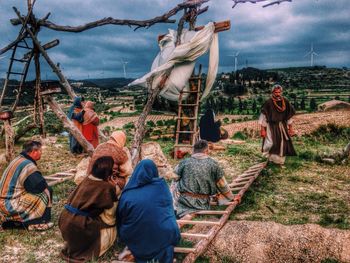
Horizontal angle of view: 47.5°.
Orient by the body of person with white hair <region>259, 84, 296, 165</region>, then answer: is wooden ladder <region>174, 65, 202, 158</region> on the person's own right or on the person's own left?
on the person's own right

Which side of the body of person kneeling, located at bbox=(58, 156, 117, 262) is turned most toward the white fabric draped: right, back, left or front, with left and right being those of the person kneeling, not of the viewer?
front

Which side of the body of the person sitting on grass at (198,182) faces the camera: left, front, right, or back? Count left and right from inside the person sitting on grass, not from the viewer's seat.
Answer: back

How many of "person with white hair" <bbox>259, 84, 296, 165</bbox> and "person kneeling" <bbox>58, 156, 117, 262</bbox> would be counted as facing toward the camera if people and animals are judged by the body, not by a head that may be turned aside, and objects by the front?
1

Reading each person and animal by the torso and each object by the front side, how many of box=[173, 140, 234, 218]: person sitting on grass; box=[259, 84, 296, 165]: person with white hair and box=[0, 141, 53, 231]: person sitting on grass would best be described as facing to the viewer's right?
1

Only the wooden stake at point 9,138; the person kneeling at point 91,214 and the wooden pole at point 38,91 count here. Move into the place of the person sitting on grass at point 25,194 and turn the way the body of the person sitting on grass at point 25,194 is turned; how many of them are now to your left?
2

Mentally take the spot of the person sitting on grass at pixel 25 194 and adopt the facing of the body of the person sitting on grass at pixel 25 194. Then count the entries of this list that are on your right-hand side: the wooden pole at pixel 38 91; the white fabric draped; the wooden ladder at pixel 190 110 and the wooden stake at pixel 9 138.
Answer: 0

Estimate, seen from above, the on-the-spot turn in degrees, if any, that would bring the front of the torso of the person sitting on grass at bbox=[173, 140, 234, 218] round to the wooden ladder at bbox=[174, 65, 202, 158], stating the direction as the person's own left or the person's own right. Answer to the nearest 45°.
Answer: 0° — they already face it

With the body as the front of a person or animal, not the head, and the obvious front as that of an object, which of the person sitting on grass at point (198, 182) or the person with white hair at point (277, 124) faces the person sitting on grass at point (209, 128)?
the person sitting on grass at point (198, 182)

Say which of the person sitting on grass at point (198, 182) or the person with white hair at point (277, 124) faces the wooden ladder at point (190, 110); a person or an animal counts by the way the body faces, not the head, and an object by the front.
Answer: the person sitting on grass

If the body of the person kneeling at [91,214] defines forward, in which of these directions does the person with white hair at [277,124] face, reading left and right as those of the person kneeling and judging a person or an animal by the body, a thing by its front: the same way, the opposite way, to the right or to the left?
the opposite way

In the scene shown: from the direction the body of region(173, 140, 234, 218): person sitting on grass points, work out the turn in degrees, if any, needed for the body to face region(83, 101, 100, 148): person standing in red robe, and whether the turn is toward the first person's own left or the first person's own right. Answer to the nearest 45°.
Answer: approximately 45° to the first person's own left

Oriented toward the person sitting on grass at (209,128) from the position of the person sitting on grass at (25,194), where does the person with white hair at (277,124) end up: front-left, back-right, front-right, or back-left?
front-right

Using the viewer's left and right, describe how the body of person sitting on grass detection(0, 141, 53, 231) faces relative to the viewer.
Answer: facing to the right of the viewer

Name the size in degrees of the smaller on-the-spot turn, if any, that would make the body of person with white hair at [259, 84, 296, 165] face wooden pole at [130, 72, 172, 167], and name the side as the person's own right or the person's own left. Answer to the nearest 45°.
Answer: approximately 45° to the person's own right

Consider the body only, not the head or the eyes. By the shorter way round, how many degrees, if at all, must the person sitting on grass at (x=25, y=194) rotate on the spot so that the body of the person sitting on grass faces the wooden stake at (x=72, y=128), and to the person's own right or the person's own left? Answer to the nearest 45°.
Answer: approximately 90° to the person's own left

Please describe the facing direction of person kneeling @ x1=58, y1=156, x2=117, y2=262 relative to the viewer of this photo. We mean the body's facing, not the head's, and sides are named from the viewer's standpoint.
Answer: facing away from the viewer and to the right of the viewer

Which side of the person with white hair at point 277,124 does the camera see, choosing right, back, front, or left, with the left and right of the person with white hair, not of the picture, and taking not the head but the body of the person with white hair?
front
